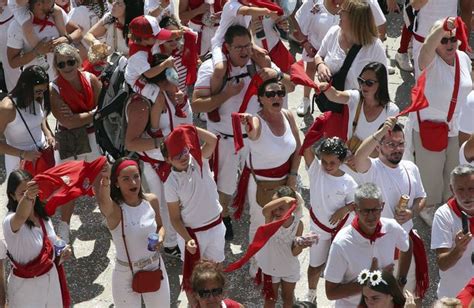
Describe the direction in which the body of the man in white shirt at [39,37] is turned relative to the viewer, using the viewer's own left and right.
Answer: facing the viewer and to the right of the viewer

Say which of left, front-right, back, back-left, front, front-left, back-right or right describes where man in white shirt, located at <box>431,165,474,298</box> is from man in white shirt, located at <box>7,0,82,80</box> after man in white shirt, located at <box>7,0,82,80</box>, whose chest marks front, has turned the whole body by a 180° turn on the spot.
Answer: back

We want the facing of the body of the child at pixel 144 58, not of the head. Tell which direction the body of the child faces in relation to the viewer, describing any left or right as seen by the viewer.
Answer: facing to the right of the viewer

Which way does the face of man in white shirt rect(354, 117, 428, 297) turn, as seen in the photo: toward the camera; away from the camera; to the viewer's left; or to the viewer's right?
toward the camera

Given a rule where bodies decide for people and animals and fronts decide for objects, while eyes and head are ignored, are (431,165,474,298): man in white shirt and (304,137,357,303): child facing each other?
no

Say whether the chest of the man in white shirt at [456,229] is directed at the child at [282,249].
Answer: no

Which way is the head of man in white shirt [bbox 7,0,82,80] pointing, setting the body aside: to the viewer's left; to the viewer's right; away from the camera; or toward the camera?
toward the camera

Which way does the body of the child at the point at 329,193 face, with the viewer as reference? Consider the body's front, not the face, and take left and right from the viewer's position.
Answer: facing the viewer
